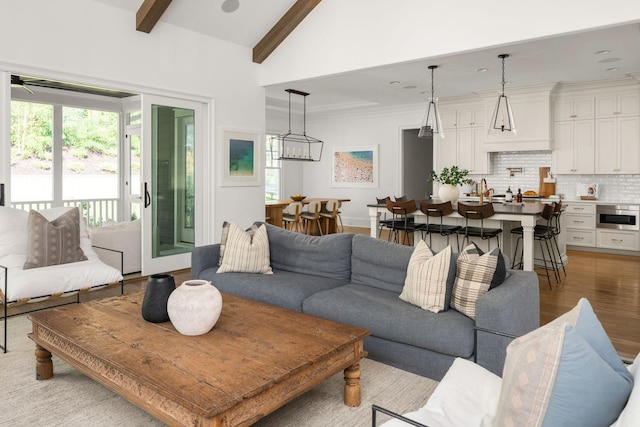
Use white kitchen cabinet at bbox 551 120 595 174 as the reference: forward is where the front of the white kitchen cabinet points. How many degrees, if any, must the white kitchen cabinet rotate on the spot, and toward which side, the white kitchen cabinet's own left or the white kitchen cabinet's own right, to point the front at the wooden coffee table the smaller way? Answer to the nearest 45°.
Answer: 0° — it already faces it

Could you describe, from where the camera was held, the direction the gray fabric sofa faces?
facing the viewer and to the left of the viewer

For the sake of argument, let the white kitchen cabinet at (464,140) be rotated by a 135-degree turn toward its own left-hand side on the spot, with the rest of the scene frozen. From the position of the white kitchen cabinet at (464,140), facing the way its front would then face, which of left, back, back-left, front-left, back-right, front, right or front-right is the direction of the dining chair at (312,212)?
back-left

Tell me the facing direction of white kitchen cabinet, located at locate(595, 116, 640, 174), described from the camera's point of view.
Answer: facing the viewer

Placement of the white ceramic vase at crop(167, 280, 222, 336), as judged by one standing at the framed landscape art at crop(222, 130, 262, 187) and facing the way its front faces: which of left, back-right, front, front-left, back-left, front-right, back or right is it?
front-right

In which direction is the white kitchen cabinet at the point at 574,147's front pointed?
toward the camera

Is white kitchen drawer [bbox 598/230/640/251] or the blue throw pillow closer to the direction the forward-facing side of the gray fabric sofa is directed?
the blue throw pillow

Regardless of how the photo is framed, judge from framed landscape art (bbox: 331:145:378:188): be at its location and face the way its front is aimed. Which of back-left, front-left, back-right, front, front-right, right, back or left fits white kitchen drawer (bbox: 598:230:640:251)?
front-left

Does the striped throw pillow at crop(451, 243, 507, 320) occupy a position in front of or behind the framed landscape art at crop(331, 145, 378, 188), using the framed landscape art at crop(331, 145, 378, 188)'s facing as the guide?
in front

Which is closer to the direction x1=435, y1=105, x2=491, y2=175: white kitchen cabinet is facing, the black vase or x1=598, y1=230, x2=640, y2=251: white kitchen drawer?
the black vase

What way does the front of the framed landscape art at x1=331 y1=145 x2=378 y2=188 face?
toward the camera

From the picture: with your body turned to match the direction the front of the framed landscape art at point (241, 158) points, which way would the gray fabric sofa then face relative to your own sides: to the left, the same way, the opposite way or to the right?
to the right

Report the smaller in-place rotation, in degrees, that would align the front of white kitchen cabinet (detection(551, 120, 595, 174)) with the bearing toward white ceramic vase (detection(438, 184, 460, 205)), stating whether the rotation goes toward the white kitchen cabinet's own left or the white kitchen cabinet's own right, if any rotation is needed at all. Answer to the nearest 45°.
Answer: approximately 45° to the white kitchen cabinet's own right

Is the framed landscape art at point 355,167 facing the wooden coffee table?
yes

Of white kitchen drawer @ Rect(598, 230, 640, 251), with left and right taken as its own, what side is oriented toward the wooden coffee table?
front

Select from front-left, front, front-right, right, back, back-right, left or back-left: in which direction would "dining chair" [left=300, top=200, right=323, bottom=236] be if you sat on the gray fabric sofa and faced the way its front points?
back-right

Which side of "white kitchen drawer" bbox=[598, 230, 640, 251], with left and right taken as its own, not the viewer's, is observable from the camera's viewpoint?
front
